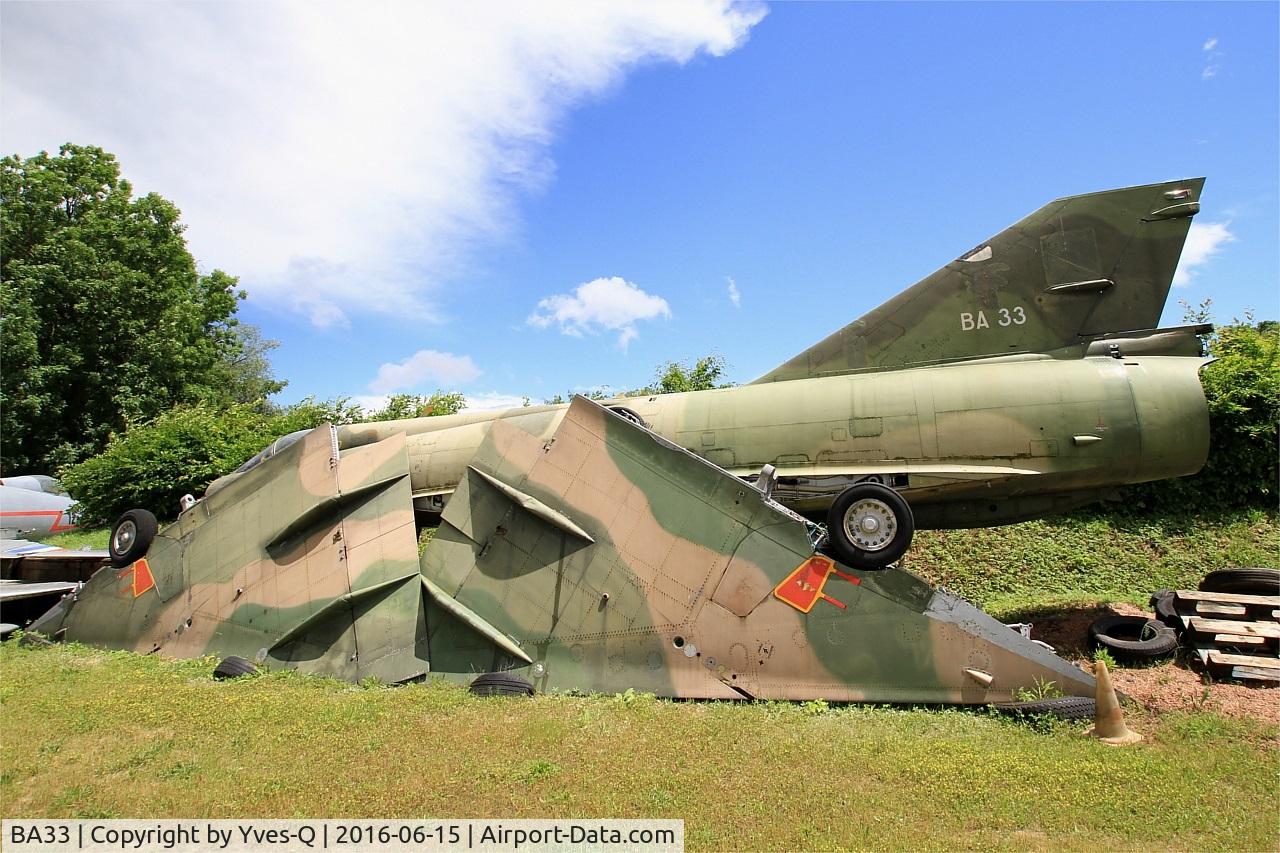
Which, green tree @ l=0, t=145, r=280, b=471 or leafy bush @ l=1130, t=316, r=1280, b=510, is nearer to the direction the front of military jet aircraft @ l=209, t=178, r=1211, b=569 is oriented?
the green tree

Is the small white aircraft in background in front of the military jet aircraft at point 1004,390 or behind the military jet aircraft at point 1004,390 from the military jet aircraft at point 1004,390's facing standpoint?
in front

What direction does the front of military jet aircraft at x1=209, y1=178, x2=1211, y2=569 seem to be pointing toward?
to the viewer's left

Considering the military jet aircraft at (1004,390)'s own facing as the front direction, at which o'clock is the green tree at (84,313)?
The green tree is roughly at 1 o'clock from the military jet aircraft.

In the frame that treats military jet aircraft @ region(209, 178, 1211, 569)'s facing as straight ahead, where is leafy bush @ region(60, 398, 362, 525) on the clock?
The leafy bush is roughly at 1 o'clock from the military jet aircraft.
